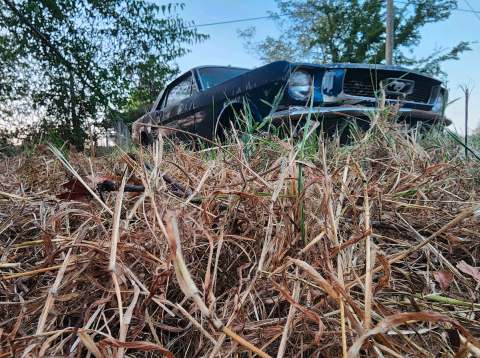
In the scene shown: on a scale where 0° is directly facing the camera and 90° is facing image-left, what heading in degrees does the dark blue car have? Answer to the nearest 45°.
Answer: approximately 315°

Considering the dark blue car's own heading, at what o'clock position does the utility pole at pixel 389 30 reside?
The utility pole is roughly at 8 o'clock from the dark blue car.
